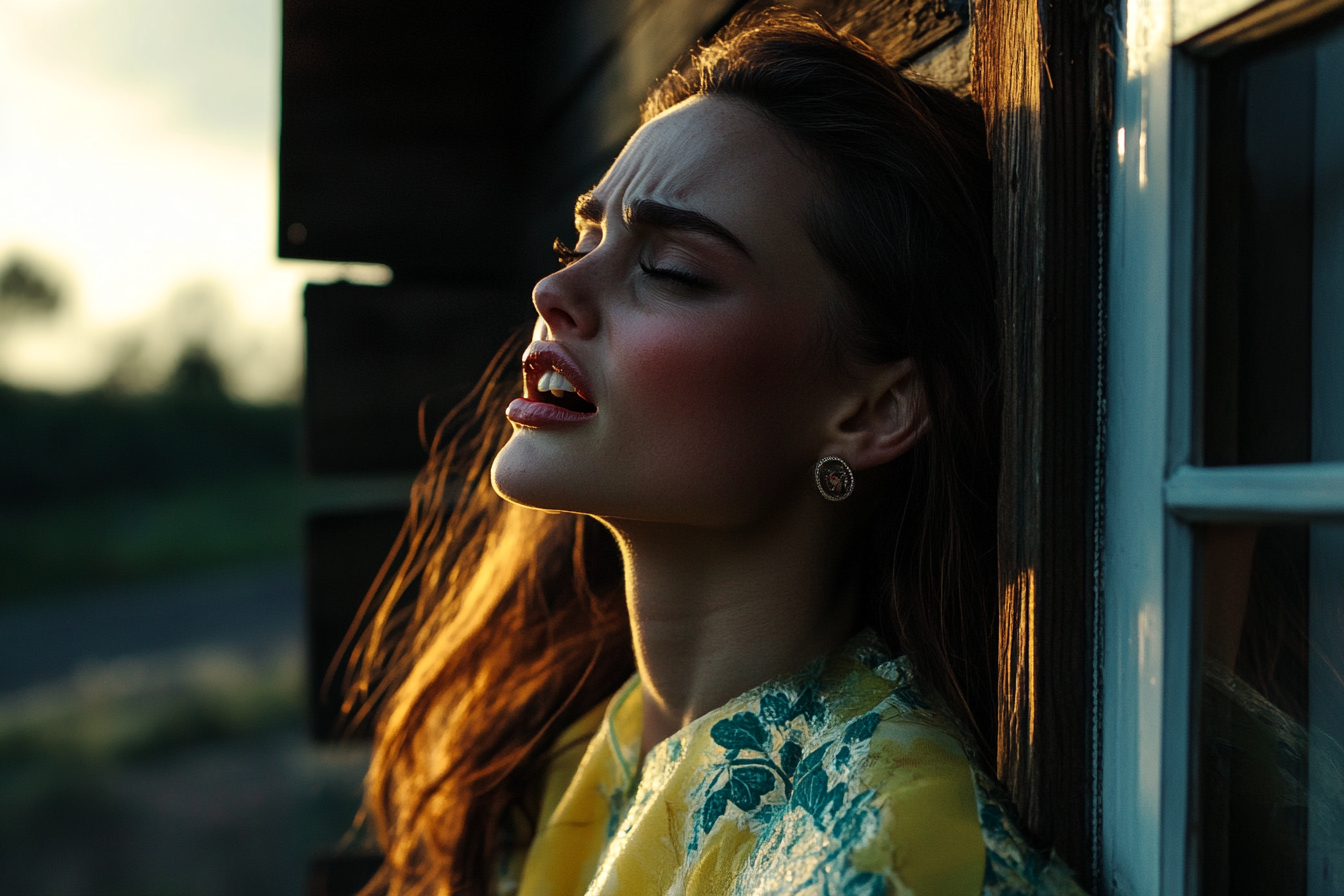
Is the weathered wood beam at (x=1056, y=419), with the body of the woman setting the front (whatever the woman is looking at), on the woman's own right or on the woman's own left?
on the woman's own left

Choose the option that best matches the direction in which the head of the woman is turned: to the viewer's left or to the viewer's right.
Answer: to the viewer's left

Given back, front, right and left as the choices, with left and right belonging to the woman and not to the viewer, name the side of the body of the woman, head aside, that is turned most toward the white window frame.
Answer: left

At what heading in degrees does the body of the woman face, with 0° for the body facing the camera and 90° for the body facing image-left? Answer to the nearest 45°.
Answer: approximately 45°
